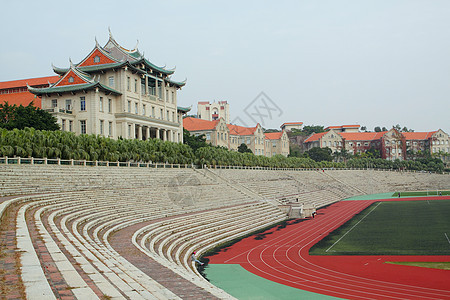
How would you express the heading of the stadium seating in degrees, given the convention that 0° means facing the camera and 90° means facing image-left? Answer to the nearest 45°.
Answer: approximately 315°

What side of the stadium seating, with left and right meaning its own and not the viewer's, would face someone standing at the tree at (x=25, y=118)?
back
